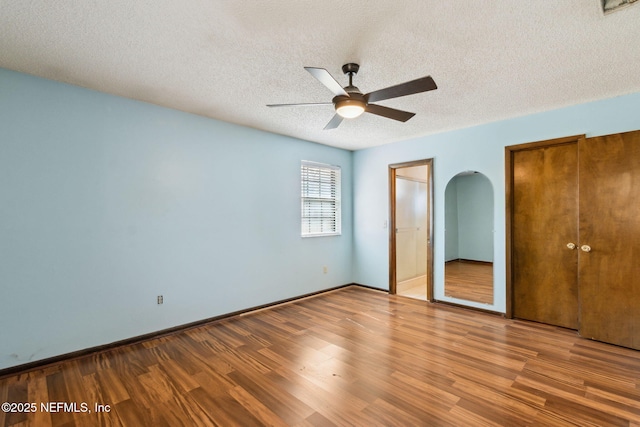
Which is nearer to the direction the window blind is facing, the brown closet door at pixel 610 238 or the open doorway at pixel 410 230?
the brown closet door

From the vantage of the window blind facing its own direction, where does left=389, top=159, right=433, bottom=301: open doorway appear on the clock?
The open doorway is roughly at 10 o'clock from the window blind.

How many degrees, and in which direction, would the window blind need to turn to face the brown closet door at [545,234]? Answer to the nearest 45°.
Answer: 0° — it already faces it

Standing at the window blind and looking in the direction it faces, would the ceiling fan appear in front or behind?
in front

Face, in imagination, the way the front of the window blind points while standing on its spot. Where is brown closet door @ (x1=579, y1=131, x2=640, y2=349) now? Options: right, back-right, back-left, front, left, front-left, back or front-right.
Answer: front

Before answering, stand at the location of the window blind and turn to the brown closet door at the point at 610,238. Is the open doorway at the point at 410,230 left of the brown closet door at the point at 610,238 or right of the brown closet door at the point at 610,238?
left

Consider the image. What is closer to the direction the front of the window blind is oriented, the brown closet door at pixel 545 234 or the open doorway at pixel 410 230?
the brown closet door

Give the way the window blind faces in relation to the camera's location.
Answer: facing the viewer and to the right of the viewer
